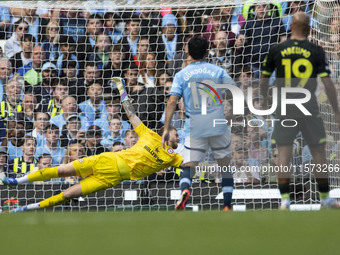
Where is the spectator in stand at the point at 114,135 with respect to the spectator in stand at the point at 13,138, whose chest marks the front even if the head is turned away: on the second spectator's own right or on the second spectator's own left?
on the second spectator's own left

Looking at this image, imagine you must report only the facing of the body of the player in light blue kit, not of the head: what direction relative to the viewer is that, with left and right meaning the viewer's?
facing away from the viewer

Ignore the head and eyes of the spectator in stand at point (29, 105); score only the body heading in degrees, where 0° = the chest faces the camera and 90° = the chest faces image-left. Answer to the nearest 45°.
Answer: approximately 0°

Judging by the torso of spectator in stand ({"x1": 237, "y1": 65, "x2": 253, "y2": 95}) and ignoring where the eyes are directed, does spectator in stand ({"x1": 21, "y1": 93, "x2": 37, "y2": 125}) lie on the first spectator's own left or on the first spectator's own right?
on the first spectator's own right

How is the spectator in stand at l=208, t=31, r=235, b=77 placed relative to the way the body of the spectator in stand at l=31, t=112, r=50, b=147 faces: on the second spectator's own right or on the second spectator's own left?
on the second spectator's own left

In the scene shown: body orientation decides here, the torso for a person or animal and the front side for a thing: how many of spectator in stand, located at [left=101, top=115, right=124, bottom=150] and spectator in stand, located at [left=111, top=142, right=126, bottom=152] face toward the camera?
2

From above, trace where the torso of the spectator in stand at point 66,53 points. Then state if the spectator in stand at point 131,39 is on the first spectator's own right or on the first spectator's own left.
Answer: on the first spectator's own left
